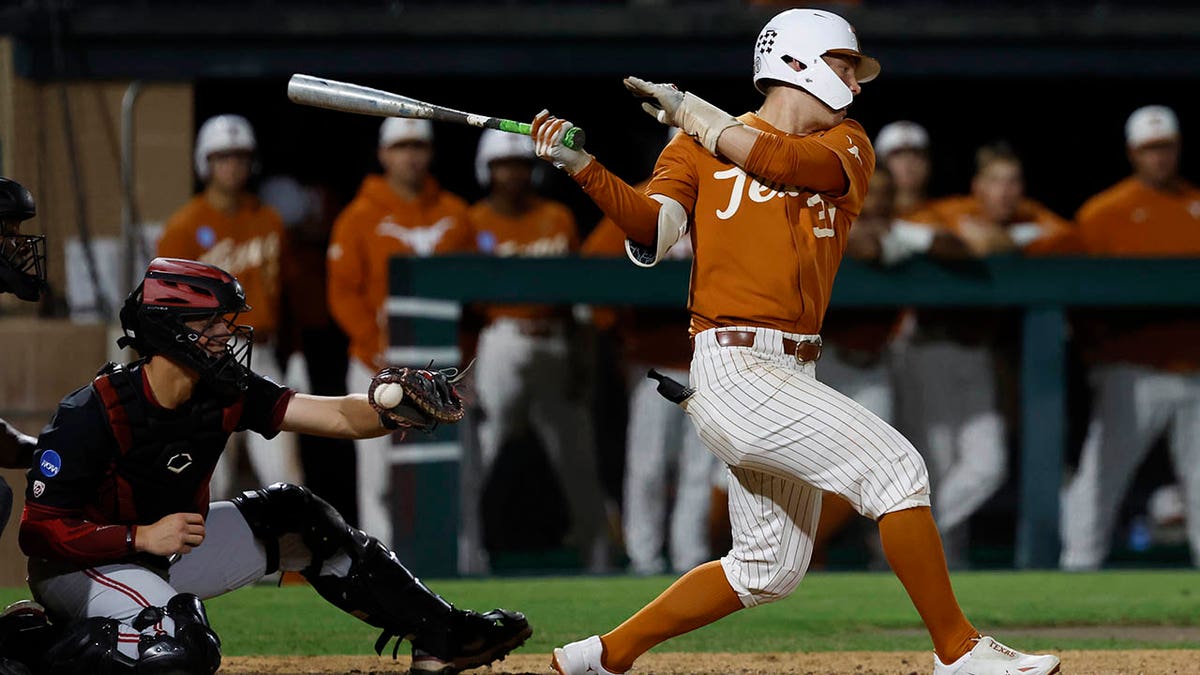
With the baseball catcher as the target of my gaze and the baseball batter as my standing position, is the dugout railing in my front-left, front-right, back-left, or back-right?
back-right

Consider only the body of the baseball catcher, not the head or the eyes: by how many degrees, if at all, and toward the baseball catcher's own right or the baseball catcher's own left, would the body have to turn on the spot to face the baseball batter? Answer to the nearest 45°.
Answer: approximately 45° to the baseball catcher's own left

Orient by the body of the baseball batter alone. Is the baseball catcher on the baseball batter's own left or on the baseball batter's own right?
on the baseball batter's own right

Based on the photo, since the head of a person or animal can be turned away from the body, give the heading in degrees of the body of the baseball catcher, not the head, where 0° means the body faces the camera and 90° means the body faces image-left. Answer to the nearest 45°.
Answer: approximately 315°

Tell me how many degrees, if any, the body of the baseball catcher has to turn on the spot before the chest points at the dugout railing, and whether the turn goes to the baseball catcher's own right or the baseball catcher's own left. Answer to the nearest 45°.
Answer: approximately 90° to the baseball catcher's own left

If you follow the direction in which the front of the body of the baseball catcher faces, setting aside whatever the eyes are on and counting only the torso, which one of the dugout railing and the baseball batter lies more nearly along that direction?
the baseball batter
